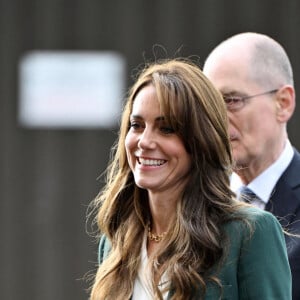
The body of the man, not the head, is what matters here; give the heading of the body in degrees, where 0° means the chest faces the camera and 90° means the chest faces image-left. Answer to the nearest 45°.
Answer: approximately 45°

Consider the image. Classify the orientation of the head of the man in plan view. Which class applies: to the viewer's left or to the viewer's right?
to the viewer's left

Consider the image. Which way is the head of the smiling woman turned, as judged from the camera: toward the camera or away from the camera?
toward the camera

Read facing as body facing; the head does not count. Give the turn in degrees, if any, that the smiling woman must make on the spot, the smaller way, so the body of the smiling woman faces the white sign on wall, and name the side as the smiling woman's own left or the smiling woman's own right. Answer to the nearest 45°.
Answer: approximately 135° to the smiling woman's own right

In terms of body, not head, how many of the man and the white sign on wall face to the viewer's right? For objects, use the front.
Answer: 0

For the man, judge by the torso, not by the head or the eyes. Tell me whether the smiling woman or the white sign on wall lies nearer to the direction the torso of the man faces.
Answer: the smiling woman

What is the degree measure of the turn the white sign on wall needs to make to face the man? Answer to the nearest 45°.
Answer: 0° — it already faces them

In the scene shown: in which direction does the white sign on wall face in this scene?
toward the camera

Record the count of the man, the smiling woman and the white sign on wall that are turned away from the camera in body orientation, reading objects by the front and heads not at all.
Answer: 0

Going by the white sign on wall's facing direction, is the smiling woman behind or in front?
in front

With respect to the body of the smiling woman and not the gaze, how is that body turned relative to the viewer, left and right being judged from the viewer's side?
facing the viewer and to the left of the viewer
